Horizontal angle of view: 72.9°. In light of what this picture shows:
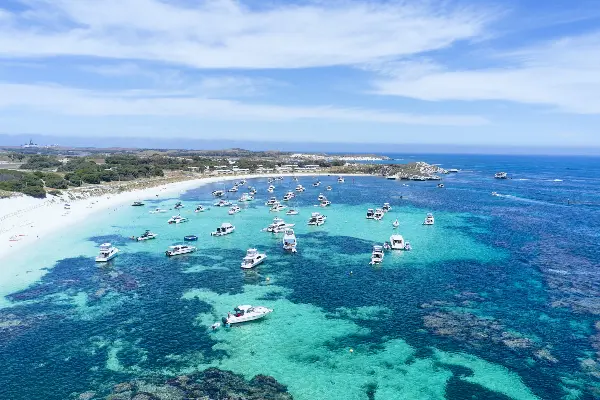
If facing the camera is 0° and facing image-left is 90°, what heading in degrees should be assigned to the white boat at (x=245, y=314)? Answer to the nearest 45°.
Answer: approximately 225°
